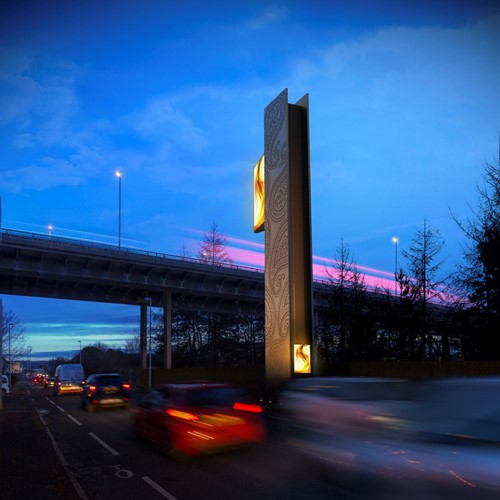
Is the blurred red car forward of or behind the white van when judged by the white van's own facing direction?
behind

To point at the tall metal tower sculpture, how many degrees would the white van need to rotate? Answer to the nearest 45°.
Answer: approximately 135° to its right

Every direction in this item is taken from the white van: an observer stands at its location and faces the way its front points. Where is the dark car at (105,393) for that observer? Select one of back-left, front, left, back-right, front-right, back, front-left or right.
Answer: back

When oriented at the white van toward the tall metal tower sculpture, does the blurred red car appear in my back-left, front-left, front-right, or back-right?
front-right

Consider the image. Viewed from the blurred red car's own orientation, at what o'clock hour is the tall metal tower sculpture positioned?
The tall metal tower sculpture is roughly at 2 o'clock from the blurred red car.

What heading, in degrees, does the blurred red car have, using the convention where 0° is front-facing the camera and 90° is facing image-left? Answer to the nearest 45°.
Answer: approximately 135°

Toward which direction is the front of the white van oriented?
away from the camera

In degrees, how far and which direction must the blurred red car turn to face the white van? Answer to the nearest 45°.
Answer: approximately 45° to its right

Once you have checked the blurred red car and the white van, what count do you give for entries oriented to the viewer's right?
0
